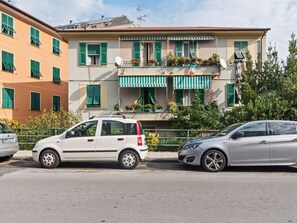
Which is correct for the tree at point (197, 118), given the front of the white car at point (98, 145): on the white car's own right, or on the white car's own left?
on the white car's own right

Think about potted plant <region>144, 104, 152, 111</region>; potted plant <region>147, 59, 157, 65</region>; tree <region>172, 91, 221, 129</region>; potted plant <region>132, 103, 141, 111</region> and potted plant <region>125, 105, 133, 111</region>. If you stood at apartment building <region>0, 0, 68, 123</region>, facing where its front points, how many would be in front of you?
5

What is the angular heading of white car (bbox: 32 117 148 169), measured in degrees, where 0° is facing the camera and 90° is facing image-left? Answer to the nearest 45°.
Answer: approximately 90°

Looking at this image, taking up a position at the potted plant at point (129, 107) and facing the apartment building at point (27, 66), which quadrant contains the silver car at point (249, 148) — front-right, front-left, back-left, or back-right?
back-left

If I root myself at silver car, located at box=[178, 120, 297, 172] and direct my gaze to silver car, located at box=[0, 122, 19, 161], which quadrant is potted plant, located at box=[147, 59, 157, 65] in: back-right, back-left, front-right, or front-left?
front-right

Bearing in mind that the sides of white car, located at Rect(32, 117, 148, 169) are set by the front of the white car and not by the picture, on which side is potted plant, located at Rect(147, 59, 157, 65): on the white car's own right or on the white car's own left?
on the white car's own right

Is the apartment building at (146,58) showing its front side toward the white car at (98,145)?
yes

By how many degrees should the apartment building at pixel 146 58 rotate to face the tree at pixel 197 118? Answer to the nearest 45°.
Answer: approximately 45° to its left

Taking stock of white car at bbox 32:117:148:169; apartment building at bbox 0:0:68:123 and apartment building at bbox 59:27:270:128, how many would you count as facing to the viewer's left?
1

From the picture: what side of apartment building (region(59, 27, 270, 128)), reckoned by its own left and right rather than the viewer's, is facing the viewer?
front

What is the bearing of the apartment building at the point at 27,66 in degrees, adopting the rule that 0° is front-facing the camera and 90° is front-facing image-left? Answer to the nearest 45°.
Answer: approximately 315°

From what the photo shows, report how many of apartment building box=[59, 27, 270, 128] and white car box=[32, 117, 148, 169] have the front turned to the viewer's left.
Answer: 1

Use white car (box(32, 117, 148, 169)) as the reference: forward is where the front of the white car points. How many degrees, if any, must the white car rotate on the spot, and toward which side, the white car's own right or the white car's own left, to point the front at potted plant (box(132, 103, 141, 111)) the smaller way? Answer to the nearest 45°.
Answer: approximately 90° to the white car's own right
